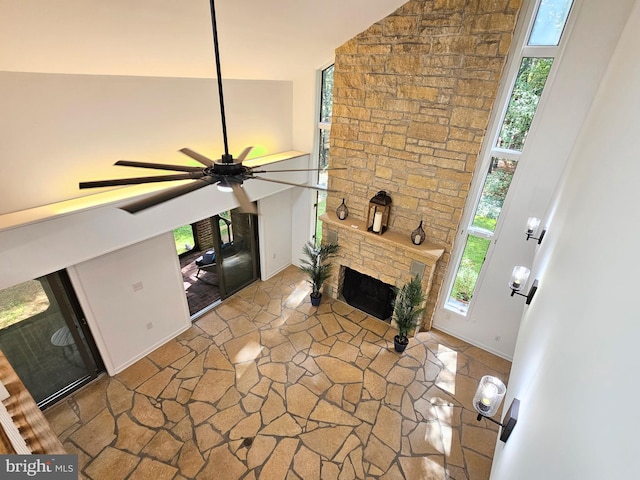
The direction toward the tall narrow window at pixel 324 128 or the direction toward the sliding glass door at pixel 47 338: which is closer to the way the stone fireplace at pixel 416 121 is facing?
the sliding glass door

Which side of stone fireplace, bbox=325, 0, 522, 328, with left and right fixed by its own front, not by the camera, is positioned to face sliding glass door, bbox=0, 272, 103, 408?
front

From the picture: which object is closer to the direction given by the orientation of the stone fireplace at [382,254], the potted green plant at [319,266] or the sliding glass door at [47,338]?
the sliding glass door

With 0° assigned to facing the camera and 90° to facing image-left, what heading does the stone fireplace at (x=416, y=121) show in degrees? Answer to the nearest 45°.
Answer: approximately 45°

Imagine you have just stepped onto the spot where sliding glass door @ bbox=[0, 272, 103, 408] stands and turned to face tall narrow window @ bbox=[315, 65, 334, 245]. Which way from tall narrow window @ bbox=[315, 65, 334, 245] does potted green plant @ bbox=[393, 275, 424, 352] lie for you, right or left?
right
